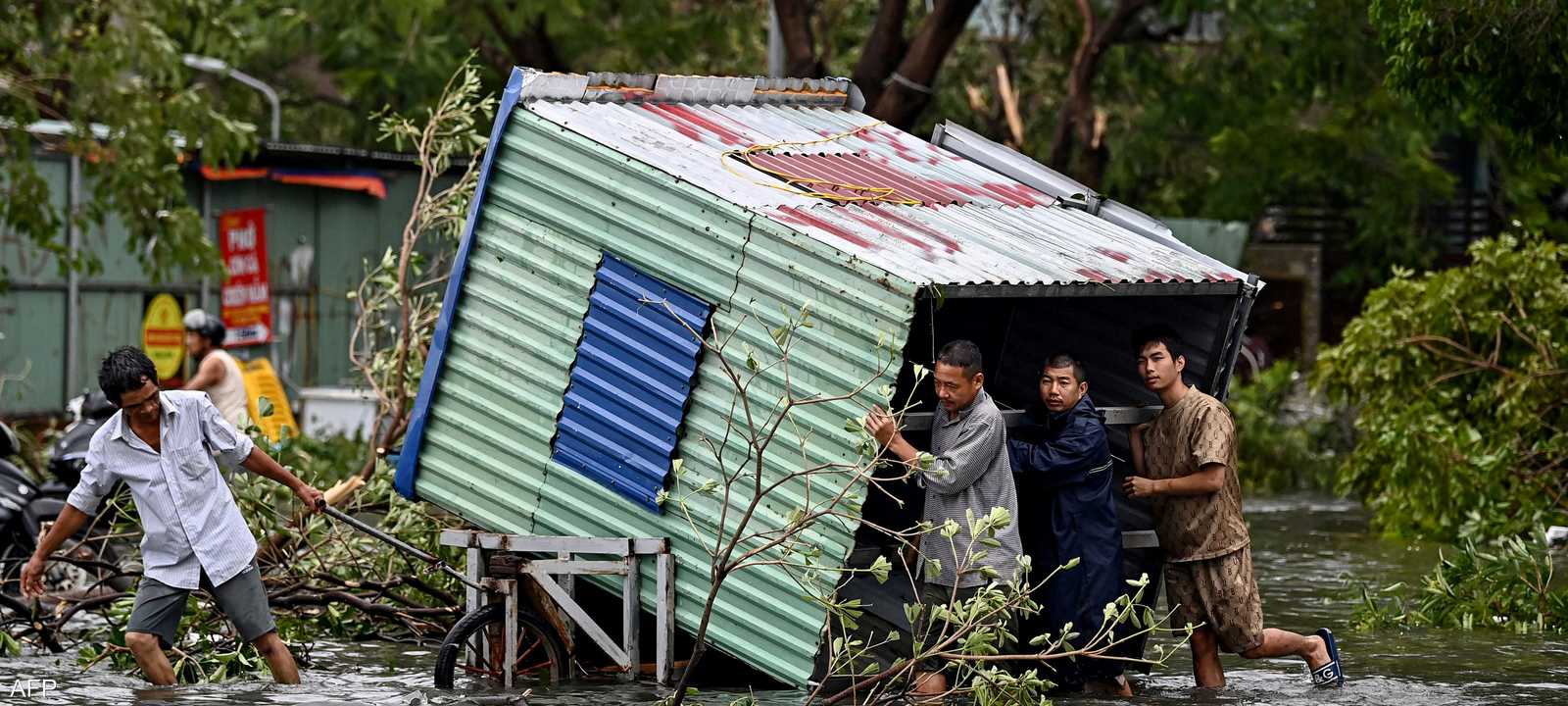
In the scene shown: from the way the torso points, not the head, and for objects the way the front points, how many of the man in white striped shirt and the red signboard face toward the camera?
2

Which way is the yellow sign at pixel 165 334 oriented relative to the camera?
toward the camera

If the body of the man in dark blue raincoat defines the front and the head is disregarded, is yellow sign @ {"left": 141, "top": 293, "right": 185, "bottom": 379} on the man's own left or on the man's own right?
on the man's own right

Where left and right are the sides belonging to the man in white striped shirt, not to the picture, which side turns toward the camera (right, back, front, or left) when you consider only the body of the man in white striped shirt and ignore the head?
front

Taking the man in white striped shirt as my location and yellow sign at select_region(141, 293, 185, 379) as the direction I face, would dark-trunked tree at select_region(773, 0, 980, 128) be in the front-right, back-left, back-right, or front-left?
front-right

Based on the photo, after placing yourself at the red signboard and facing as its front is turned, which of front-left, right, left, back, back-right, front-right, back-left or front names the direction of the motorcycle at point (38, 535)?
front

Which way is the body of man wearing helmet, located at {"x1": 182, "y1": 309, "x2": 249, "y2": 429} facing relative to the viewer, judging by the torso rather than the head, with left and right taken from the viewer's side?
facing to the left of the viewer

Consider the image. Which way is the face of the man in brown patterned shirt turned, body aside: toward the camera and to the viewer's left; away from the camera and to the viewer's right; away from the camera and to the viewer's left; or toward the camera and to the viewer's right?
toward the camera and to the viewer's left
